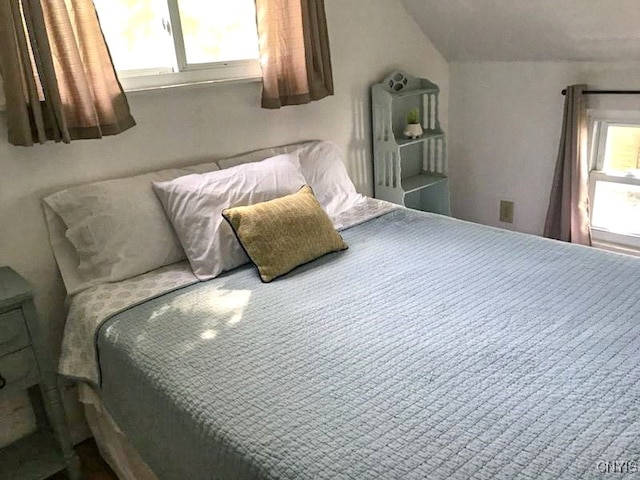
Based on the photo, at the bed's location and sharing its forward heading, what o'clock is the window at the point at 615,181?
The window is roughly at 9 o'clock from the bed.

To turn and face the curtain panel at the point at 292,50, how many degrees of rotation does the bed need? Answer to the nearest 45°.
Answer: approximately 135° to its left

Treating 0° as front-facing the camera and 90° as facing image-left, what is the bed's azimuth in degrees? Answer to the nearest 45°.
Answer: approximately 315°

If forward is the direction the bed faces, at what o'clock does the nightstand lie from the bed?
The nightstand is roughly at 5 o'clock from the bed.

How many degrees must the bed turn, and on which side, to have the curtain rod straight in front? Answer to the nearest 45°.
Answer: approximately 90° to its left
